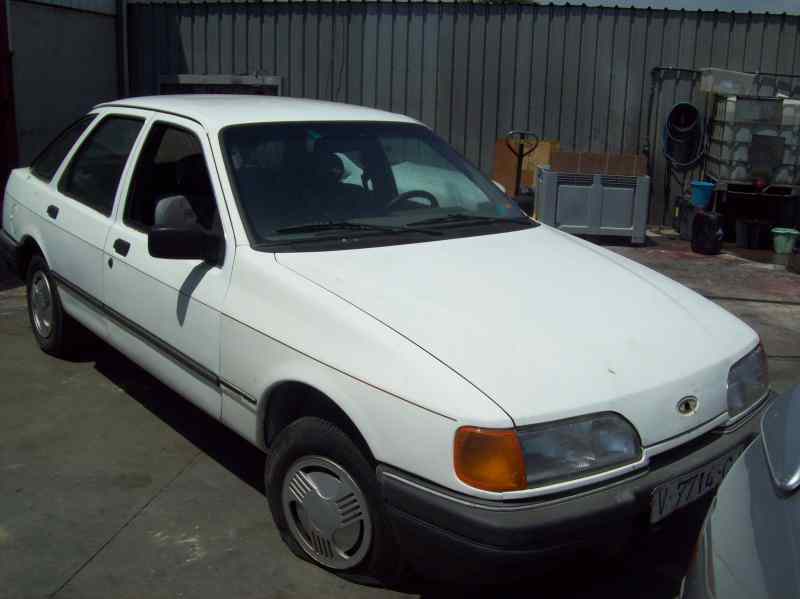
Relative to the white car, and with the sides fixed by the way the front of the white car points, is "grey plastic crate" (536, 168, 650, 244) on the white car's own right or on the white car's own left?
on the white car's own left

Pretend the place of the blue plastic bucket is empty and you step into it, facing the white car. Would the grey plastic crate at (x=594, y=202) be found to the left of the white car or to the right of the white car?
right

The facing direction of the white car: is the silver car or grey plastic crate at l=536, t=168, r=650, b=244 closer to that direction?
the silver car

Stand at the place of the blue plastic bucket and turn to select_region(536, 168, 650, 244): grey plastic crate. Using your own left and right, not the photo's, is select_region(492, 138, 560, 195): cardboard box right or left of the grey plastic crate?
right

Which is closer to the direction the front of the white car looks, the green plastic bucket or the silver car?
the silver car

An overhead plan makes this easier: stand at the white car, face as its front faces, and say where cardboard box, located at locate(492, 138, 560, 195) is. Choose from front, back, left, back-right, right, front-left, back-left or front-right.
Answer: back-left

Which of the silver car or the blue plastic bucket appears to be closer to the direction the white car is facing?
the silver car

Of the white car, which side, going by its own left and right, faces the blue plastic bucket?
left

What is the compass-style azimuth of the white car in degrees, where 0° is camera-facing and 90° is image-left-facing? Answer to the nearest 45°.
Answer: approximately 315°

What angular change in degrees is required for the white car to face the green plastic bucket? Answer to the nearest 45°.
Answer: approximately 90° to its left
